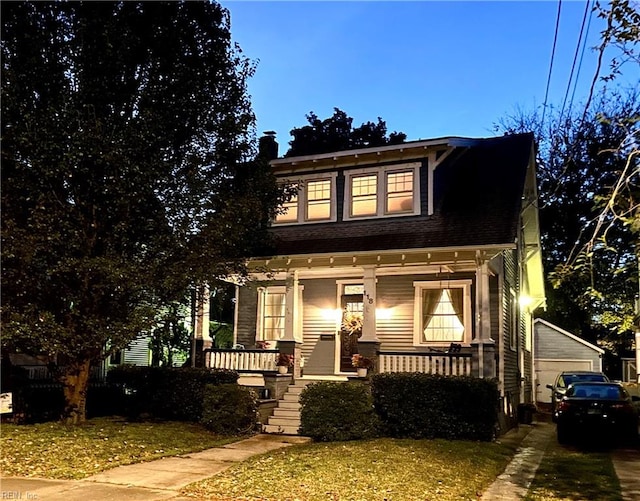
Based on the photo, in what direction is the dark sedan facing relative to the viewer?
away from the camera

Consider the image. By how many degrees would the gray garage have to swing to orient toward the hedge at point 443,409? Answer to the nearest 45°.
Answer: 0° — it already faces it

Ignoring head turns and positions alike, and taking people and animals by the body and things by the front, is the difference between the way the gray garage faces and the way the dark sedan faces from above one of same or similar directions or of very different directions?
very different directions

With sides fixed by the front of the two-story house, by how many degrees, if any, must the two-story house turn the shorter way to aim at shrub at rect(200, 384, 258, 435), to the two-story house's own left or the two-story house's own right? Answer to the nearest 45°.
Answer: approximately 45° to the two-story house's own right

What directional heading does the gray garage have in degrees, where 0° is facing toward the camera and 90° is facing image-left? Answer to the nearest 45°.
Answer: approximately 0°

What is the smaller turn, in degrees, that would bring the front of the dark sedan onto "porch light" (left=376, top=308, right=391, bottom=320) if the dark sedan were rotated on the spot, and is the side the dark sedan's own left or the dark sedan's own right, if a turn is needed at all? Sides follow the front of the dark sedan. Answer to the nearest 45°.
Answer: approximately 90° to the dark sedan's own left

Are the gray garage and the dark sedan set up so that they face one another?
yes

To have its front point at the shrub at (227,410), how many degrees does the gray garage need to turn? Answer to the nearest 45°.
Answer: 0° — it already faces it

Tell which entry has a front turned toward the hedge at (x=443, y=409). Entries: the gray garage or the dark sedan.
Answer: the gray garage

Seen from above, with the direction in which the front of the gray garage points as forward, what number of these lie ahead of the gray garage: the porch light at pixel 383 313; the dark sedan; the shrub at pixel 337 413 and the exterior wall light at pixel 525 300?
4

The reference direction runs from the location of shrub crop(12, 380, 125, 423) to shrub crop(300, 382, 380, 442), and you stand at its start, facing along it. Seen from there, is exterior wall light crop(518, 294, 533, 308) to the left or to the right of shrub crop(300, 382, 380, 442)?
left

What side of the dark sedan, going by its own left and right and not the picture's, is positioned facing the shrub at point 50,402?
left

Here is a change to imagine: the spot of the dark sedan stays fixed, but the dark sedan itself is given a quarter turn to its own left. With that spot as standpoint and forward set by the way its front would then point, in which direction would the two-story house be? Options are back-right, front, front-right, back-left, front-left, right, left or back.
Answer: front

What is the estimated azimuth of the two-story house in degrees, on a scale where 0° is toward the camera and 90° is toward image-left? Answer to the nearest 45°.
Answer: approximately 0°
